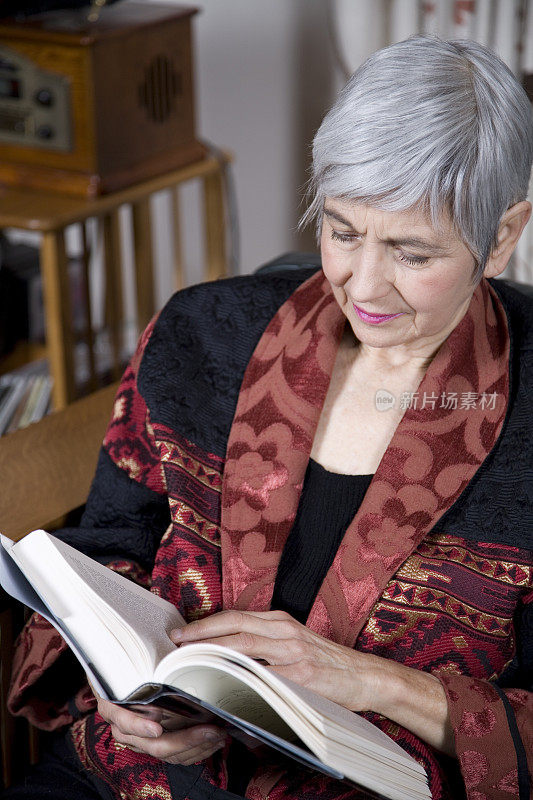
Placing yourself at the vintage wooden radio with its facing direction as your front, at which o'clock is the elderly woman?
The elderly woman is roughly at 10 o'clock from the vintage wooden radio.

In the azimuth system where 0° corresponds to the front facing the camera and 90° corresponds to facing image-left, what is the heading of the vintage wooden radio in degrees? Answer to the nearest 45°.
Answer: approximately 45°
